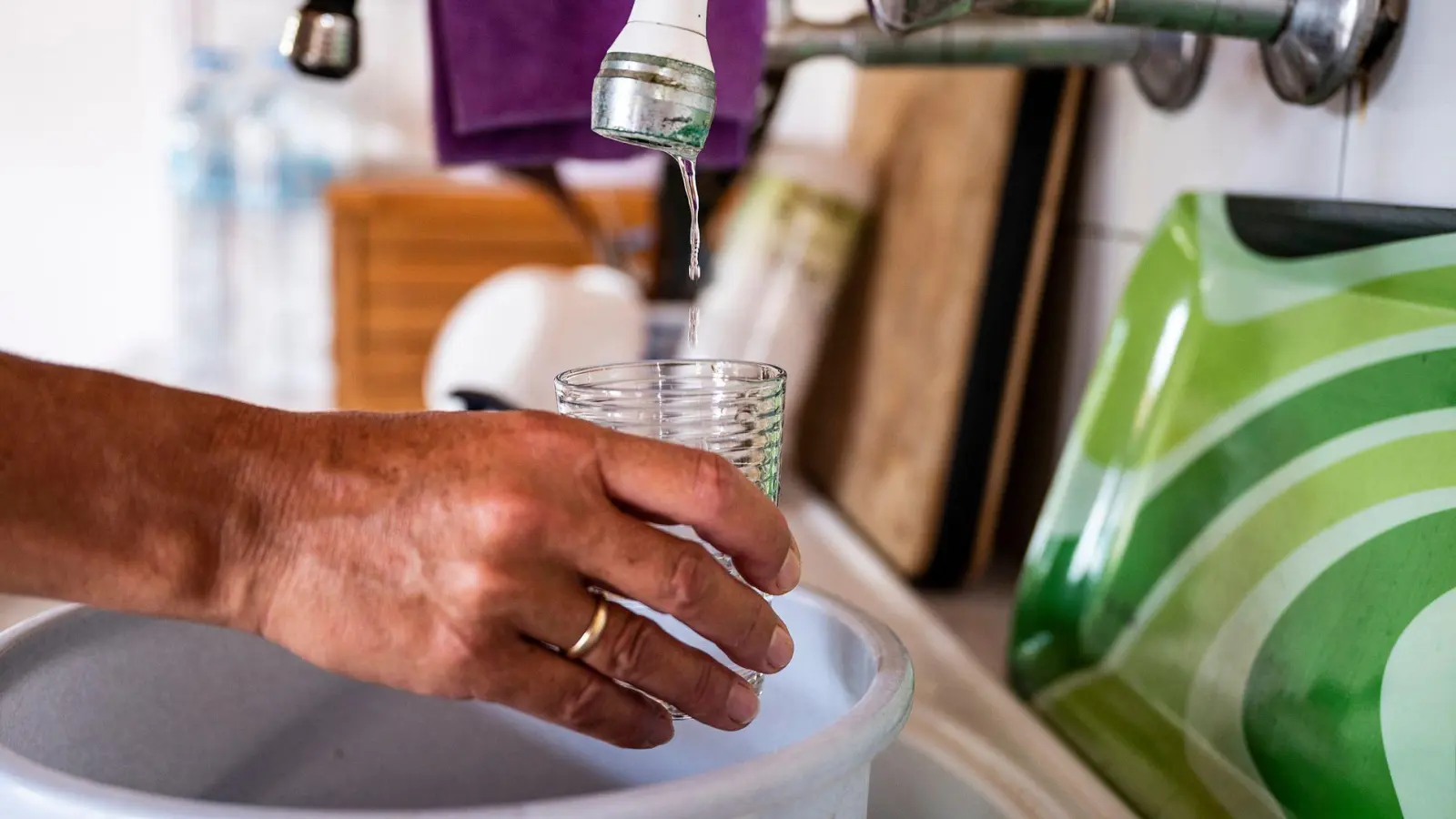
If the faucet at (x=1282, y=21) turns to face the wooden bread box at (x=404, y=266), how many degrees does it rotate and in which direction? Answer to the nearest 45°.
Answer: approximately 45° to its right

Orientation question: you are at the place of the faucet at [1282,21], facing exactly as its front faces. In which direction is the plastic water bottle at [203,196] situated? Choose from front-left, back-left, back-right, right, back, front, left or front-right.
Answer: front-right

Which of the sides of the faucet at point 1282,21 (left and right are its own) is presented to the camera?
left

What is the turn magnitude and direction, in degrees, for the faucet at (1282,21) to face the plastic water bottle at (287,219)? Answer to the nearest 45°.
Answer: approximately 45° to its right
